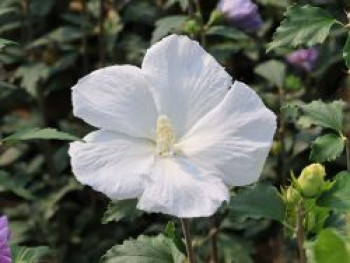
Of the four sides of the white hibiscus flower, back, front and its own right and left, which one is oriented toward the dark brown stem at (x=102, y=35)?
back

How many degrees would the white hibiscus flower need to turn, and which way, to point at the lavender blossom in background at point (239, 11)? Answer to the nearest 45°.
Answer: approximately 180°

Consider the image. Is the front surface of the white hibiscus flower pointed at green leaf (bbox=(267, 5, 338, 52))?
no

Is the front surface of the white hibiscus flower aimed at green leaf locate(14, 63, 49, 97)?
no

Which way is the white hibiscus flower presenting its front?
toward the camera

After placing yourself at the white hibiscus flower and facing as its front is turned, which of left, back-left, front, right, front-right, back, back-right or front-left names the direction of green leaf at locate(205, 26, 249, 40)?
back

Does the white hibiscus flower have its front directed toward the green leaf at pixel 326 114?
no

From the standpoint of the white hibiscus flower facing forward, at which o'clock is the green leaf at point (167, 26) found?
The green leaf is roughly at 6 o'clock from the white hibiscus flower.

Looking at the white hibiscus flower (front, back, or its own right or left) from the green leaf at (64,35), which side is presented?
back

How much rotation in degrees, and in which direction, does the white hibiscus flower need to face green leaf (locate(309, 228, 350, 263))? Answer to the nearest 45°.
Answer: approximately 45° to its left
